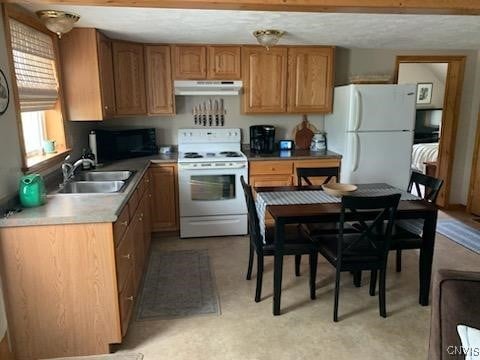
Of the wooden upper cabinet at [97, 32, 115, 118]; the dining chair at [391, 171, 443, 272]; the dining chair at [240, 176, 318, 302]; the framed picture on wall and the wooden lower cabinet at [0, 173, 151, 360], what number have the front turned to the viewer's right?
3

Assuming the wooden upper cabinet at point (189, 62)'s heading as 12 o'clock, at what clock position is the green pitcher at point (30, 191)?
The green pitcher is roughly at 1 o'clock from the wooden upper cabinet.

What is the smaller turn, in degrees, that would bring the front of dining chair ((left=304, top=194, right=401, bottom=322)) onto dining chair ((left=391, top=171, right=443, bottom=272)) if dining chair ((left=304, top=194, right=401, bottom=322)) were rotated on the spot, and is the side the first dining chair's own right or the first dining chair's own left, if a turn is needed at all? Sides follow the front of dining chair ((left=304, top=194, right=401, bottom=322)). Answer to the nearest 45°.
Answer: approximately 90° to the first dining chair's own right

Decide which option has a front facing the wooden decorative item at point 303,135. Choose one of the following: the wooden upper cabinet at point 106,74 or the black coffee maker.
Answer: the wooden upper cabinet

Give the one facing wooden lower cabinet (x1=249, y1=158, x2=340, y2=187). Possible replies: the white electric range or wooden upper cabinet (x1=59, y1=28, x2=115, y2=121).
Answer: the wooden upper cabinet

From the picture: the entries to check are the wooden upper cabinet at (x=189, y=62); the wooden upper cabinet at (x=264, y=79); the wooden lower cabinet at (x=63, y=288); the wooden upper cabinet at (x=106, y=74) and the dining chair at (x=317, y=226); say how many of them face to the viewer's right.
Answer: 2

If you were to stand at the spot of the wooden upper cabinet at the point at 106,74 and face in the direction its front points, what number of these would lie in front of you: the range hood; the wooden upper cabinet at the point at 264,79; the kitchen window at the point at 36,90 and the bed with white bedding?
3

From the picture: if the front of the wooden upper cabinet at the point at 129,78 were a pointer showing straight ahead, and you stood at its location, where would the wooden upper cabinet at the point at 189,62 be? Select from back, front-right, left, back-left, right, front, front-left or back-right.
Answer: front-left

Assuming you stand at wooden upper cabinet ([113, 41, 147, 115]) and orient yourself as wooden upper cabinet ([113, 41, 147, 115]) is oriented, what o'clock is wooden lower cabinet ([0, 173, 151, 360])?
The wooden lower cabinet is roughly at 2 o'clock from the wooden upper cabinet.

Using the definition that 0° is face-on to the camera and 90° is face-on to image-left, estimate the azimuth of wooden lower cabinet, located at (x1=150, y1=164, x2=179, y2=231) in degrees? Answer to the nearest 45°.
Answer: approximately 0°

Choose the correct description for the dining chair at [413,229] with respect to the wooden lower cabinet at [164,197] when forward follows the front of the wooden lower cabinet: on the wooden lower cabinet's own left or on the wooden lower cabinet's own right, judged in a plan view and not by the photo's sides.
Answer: on the wooden lower cabinet's own left
